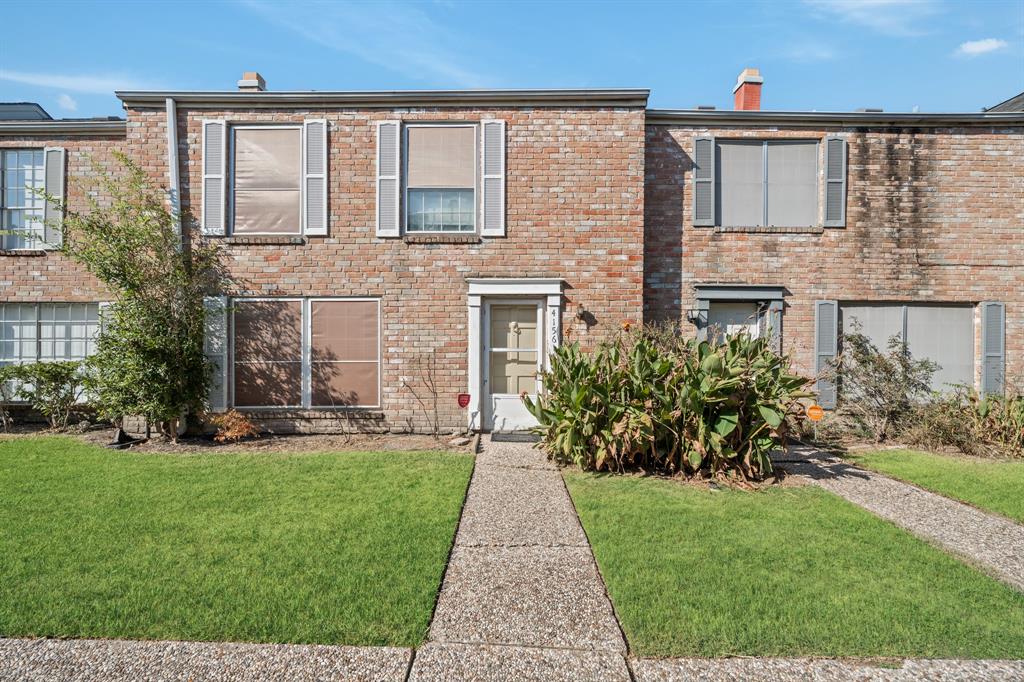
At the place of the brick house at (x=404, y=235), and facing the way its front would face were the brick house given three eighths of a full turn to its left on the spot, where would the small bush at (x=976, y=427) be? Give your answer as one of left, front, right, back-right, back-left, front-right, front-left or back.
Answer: front-right

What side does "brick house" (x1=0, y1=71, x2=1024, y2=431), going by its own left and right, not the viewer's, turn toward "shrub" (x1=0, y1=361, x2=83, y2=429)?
right

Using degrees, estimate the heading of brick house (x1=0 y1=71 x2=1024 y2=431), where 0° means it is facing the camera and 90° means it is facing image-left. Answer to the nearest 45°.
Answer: approximately 0°

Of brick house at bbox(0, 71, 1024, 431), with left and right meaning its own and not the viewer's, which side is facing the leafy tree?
right

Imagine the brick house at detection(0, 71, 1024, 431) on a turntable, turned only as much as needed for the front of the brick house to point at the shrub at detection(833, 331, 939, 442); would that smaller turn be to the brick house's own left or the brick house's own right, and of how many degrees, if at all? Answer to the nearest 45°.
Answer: approximately 90° to the brick house's own left

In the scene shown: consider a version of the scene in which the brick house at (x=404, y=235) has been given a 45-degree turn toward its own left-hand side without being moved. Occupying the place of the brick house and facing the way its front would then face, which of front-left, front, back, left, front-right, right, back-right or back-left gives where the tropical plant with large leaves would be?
front

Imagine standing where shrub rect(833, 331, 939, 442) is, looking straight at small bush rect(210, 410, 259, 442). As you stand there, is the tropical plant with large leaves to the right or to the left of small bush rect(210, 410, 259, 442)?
left
